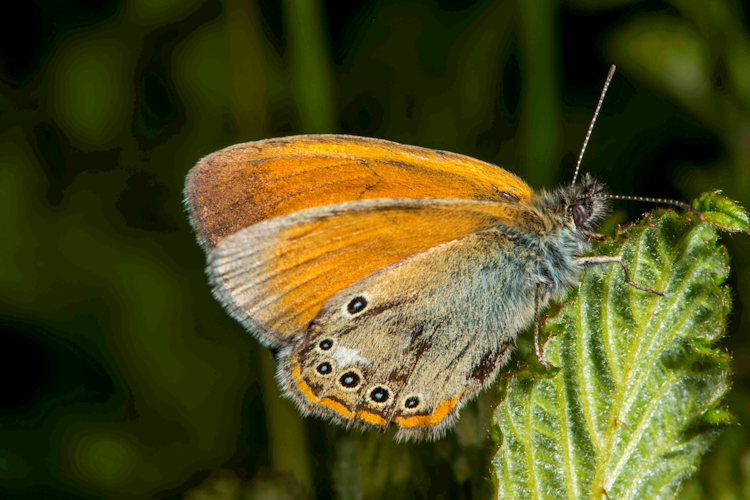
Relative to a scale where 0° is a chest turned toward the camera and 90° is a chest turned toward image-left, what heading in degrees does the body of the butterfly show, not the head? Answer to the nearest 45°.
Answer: approximately 270°

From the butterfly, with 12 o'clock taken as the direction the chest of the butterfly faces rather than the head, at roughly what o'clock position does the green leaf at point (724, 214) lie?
The green leaf is roughly at 1 o'clock from the butterfly.
